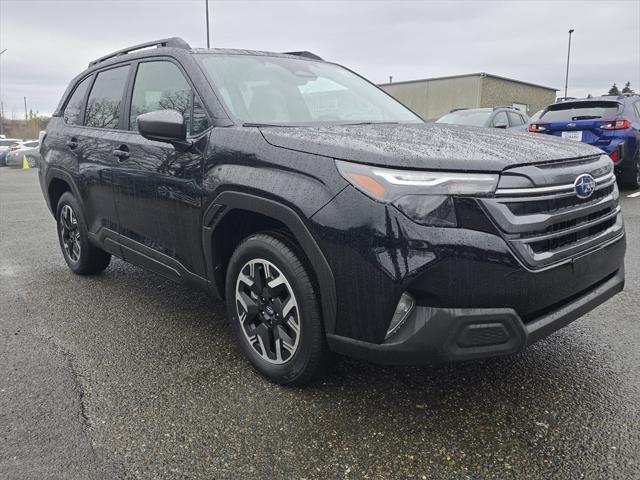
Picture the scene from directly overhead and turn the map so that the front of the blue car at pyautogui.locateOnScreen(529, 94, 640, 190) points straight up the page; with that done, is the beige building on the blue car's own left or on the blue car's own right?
on the blue car's own left

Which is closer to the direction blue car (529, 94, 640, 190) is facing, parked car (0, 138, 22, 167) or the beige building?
the beige building

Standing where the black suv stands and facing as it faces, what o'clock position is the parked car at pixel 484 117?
The parked car is roughly at 8 o'clock from the black suv.

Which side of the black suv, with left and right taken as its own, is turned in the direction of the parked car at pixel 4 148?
back
